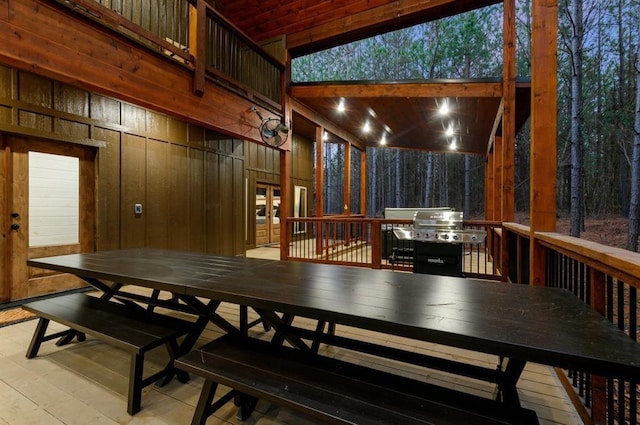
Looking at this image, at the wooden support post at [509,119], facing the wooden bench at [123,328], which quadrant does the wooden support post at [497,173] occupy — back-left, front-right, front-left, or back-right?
back-right

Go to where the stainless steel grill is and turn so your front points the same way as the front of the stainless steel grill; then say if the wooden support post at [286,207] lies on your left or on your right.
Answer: on your right

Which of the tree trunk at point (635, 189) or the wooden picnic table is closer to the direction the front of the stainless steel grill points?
the wooden picnic table

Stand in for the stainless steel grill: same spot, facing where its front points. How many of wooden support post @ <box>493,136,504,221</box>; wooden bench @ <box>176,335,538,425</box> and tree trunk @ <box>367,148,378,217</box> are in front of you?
1

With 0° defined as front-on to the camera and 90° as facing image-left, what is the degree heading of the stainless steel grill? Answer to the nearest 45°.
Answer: approximately 0°

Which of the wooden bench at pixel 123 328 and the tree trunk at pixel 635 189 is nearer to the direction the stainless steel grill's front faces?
the wooden bench

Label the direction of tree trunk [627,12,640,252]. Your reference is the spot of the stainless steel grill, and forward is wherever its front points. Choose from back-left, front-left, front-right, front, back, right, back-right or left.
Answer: back-left

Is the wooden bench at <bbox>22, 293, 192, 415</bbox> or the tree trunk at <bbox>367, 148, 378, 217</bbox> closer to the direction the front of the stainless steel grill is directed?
the wooden bench

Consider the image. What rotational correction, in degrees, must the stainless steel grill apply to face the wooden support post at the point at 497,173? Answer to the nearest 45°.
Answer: approximately 135° to its left

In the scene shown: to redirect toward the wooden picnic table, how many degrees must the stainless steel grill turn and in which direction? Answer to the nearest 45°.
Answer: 0° — it already faces it
